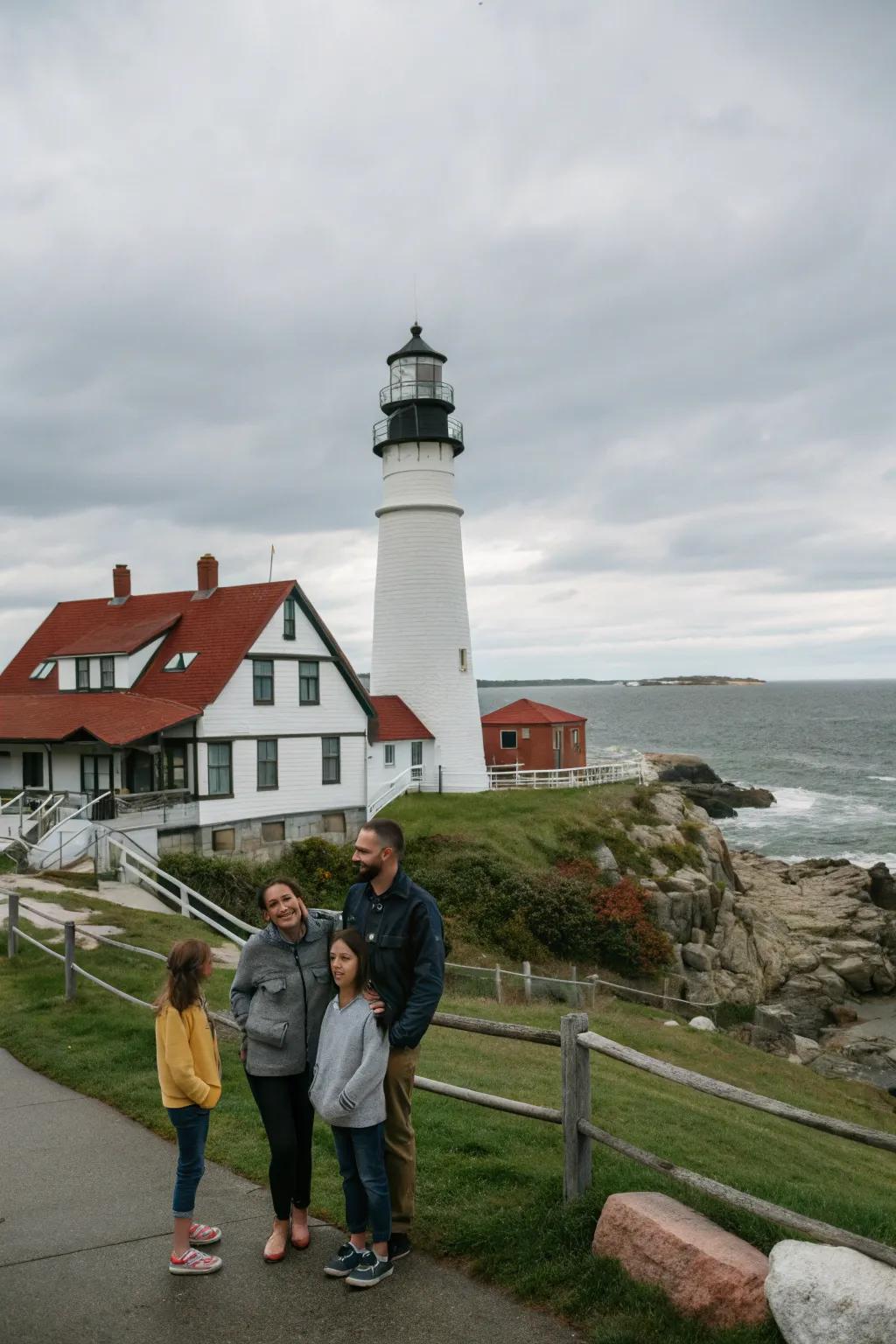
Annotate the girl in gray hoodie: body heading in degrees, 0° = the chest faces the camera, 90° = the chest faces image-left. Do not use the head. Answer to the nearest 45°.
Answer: approximately 45°

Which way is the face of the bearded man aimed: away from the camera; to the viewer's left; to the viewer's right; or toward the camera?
to the viewer's left

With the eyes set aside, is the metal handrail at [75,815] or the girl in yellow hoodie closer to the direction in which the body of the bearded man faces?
the girl in yellow hoodie

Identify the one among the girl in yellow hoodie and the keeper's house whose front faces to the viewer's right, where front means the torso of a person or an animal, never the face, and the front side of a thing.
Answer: the girl in yellow hoodie

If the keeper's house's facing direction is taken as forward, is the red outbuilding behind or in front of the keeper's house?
behind

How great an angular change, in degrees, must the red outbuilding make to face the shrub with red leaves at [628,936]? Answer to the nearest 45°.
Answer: approximately 45° to its right

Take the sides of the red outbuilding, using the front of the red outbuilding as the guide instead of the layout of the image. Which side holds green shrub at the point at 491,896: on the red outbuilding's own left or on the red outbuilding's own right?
on the red outbuilding's own right

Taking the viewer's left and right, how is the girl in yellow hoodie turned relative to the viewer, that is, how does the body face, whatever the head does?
facing to the right of the viewer
